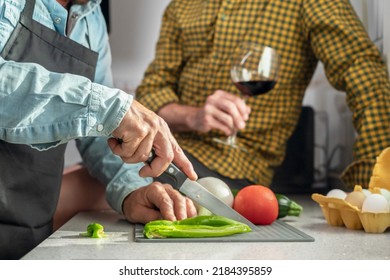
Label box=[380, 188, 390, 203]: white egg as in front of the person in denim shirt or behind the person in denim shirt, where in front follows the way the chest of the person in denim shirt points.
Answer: in front

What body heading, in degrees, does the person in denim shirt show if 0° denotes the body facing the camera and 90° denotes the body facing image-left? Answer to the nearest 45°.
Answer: approximately 315°

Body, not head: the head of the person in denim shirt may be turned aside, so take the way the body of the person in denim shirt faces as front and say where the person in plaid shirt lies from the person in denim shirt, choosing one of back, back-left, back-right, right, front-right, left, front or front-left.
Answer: left
